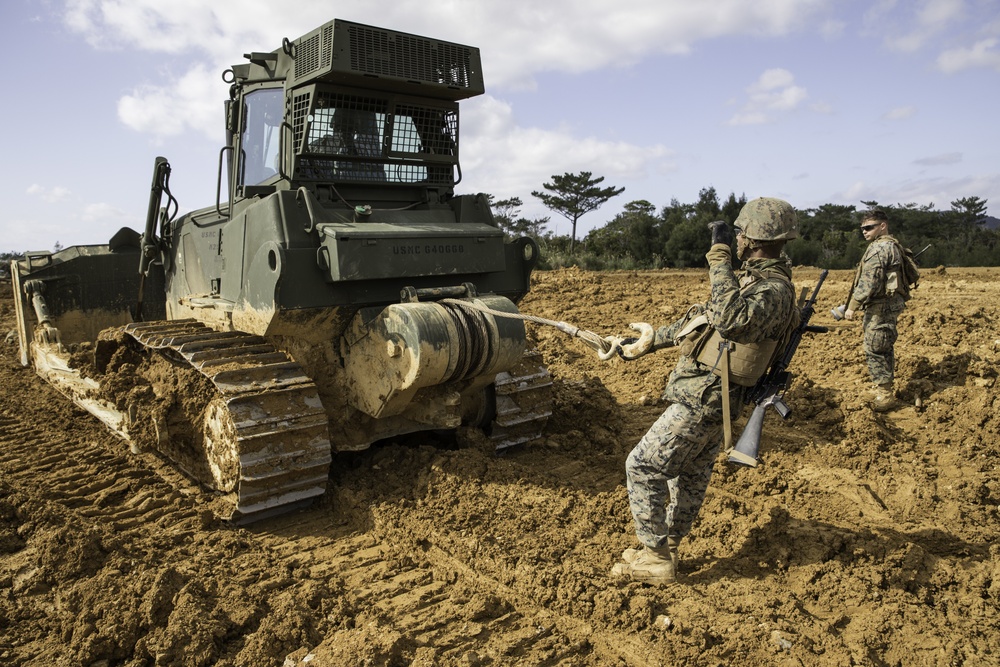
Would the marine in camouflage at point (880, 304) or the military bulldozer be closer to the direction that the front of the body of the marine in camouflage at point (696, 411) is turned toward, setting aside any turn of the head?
the military bulldozer

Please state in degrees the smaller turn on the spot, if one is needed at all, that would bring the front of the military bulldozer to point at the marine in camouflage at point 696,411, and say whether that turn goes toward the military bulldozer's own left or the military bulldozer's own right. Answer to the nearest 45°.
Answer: approximately 180°

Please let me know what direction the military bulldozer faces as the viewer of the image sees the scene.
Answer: facing away from the viewer and to the left of the viewer

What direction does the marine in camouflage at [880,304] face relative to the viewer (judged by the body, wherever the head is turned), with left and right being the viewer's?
facing to the left of the viewer

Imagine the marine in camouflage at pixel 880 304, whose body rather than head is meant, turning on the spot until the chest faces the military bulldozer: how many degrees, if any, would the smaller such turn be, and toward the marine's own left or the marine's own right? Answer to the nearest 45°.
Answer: approximately 45° to the marine's own left

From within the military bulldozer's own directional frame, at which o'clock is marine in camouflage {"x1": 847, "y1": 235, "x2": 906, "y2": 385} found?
The marine in camouflage is roughly at 4 o'clock from the military bulldozer.

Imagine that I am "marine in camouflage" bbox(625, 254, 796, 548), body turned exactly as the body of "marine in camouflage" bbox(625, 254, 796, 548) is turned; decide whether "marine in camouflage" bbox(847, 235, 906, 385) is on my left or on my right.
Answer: on my right

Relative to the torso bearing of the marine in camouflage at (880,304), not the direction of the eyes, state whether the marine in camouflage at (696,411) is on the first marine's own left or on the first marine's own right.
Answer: on the first marine's own left

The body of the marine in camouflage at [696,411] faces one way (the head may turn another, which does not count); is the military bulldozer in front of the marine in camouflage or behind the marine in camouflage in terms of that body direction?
in front

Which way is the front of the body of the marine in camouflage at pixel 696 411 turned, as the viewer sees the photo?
to the viewer's left
